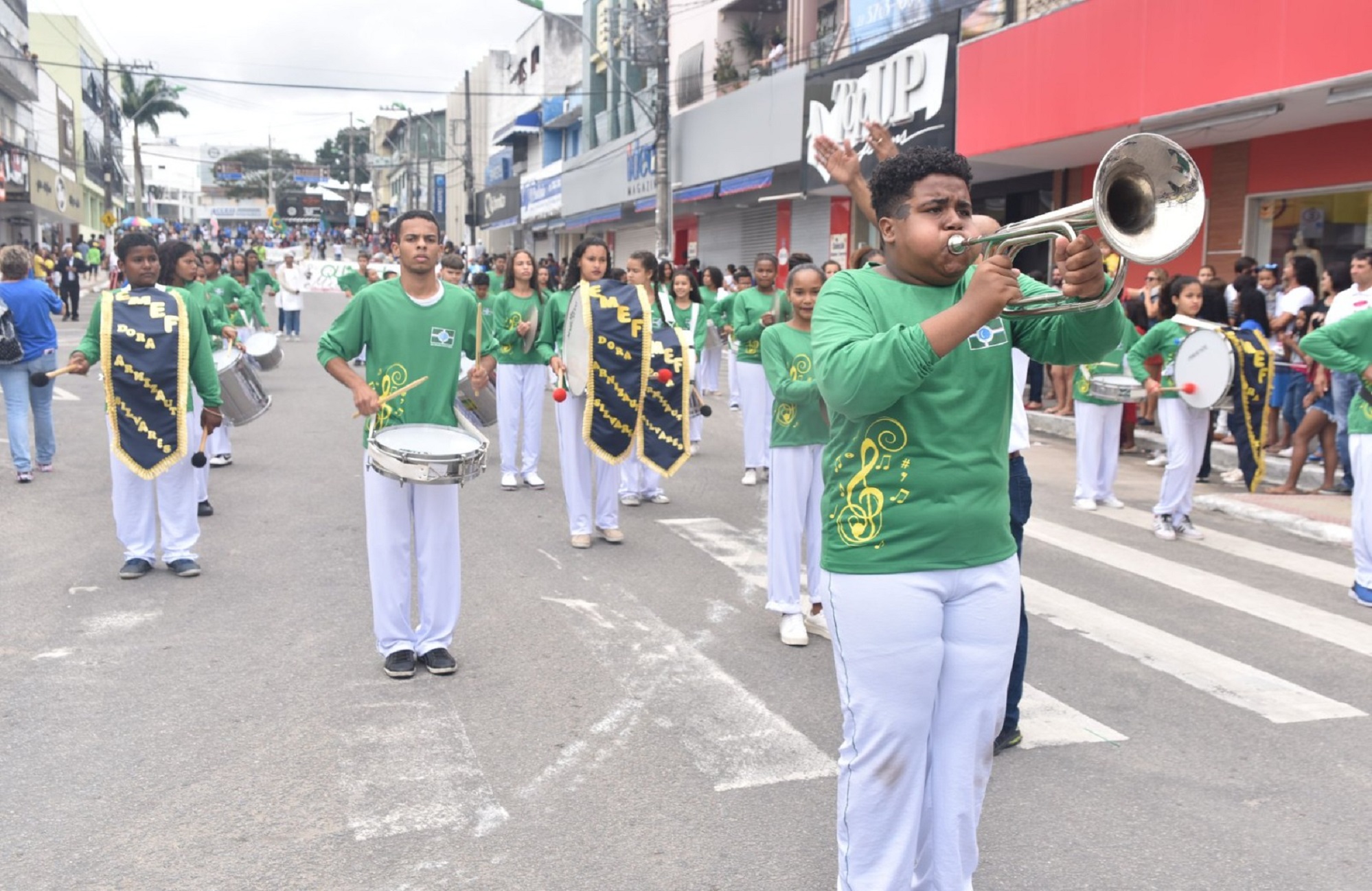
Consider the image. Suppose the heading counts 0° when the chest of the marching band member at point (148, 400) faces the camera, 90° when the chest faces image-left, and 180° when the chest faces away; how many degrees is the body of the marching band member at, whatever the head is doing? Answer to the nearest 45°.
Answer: approximately 0°

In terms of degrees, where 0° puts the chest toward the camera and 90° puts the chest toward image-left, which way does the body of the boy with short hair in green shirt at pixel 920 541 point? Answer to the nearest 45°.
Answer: approximately 315°

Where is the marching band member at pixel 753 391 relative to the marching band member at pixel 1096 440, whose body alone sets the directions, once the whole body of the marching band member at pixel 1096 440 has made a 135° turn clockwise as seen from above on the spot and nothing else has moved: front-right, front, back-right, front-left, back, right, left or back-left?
front-left

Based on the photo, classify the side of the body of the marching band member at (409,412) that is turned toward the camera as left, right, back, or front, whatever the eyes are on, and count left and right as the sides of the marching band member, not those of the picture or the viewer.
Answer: front

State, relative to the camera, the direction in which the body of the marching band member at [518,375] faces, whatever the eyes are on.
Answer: toward the camera

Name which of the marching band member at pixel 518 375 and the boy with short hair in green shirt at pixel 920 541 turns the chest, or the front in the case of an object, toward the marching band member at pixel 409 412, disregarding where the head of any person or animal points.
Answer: the marching band member at pixel 518 375

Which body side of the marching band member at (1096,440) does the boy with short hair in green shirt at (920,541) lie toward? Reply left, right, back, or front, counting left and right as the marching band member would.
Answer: front

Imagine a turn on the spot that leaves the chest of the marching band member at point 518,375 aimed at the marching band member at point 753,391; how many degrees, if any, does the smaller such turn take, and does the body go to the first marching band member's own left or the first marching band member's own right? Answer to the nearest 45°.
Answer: approximately 90° to the first marching band member's own left

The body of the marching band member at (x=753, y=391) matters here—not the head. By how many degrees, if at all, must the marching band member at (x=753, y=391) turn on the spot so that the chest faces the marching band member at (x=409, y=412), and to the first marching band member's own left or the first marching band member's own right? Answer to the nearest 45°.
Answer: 0° — they already face them

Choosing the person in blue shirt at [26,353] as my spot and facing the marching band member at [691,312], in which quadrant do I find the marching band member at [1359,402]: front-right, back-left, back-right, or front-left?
front-right

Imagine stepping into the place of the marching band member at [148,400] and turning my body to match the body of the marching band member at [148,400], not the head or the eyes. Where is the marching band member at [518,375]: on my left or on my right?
on my left

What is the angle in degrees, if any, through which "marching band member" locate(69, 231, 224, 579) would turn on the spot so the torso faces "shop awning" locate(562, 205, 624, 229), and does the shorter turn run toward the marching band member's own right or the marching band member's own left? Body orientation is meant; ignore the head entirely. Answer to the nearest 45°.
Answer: approximately 135° to the marching band member's own left

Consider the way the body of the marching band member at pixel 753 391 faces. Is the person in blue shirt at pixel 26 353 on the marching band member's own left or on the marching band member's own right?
on the marching band member's own right

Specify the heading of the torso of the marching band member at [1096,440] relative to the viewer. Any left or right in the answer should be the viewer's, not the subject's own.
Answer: facing the viewer
